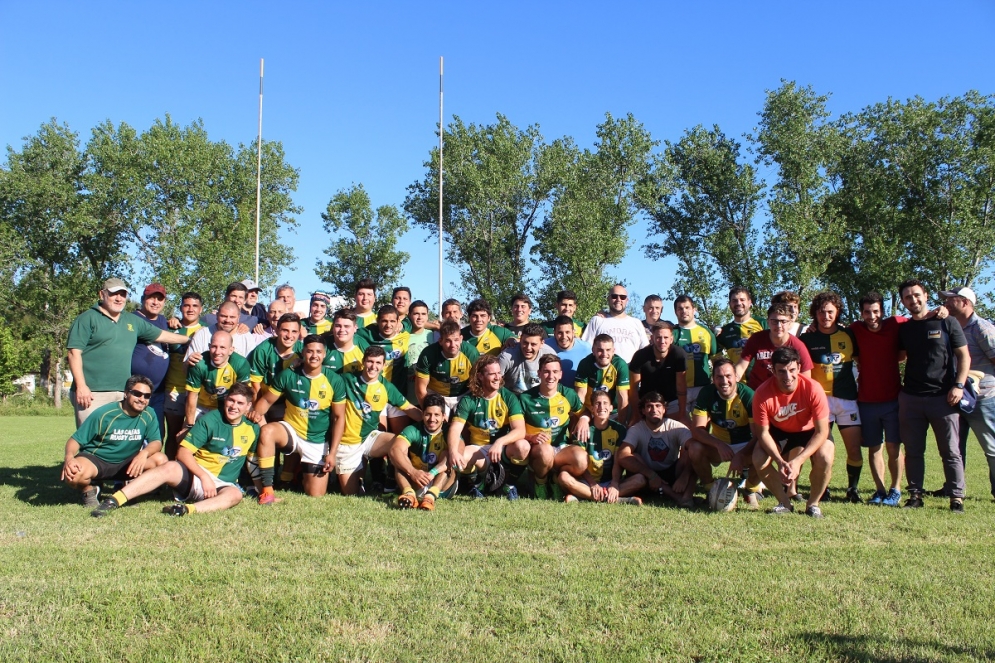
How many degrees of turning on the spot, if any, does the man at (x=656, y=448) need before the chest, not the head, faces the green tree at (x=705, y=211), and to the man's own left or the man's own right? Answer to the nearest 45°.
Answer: approximately 180°

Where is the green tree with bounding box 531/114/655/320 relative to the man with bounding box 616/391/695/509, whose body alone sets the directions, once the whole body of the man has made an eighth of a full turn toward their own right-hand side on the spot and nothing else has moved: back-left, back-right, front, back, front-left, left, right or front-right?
back-right

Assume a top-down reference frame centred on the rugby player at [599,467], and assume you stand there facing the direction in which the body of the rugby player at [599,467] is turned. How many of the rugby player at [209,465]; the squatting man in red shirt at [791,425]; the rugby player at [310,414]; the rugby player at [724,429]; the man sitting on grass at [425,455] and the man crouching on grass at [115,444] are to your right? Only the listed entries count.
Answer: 4

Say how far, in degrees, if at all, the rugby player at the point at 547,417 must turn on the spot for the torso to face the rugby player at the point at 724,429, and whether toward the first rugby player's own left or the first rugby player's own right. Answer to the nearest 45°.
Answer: approximately 90° to the first rugby player's own left

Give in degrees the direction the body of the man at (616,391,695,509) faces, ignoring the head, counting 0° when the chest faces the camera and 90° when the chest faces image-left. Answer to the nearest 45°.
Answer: approximately 0°

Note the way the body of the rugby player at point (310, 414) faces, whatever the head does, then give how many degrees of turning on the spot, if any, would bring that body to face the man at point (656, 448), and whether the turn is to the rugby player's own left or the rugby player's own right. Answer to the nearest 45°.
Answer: approximately 90° to the rugby player's own left

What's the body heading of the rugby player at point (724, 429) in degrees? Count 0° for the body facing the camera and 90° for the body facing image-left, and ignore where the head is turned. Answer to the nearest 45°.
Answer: approximately 0°
